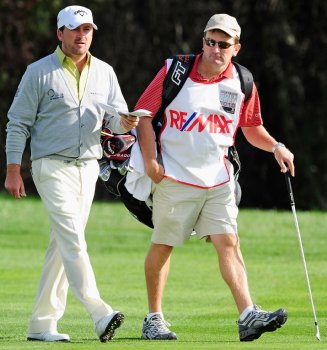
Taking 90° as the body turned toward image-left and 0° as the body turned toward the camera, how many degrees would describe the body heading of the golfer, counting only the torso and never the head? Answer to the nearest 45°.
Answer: approximately 315°
